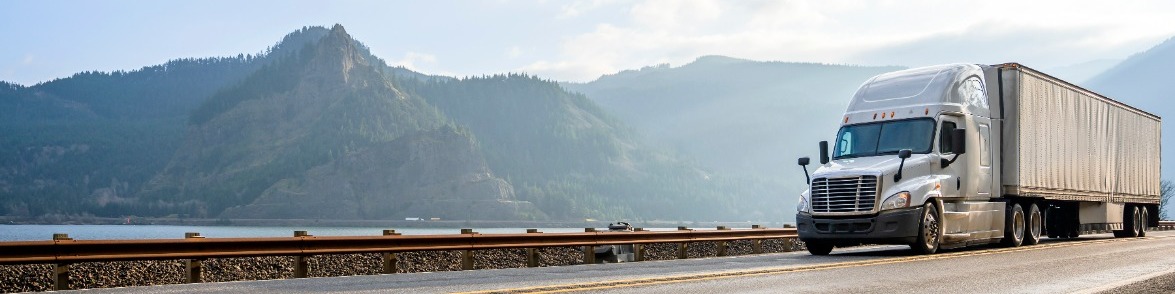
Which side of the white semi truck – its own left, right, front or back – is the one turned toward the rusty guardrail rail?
front
